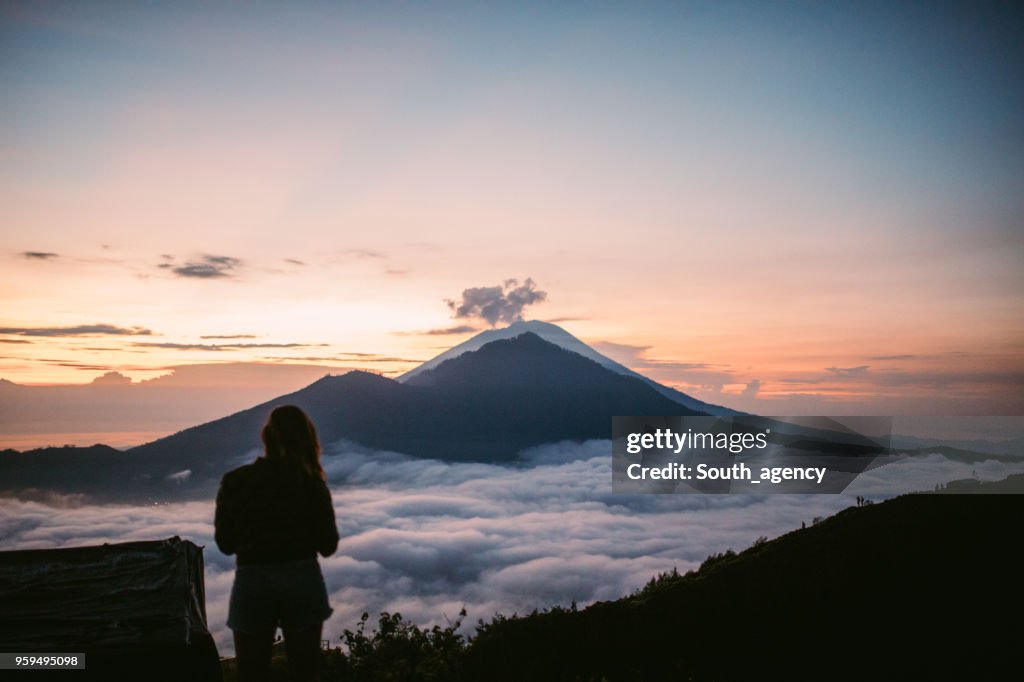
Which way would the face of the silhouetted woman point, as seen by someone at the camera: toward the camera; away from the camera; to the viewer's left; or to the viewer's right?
away from the camera

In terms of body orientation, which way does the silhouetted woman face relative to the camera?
away from the camera

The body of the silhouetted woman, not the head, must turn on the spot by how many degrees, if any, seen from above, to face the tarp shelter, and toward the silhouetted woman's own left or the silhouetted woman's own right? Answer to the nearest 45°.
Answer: approximately 45° to the silhouetted woman's own left
